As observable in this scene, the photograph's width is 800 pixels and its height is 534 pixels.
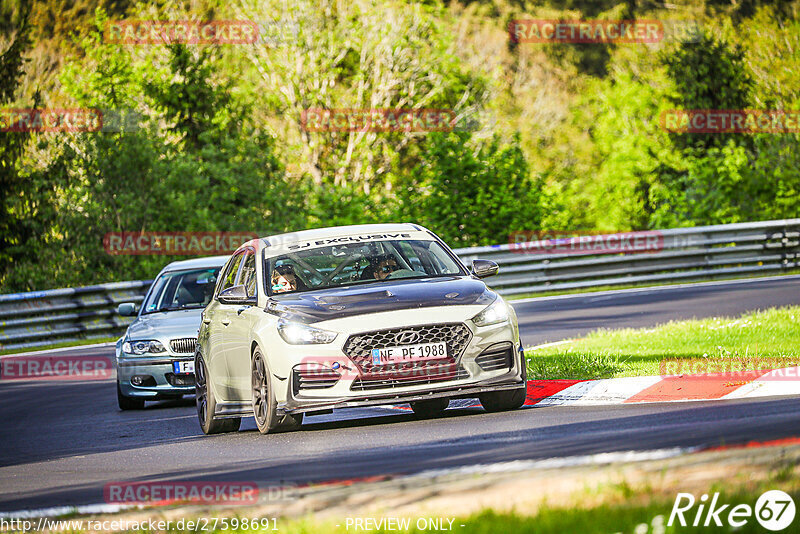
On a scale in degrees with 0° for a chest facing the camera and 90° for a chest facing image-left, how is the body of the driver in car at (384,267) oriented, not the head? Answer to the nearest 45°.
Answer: approximately 315°

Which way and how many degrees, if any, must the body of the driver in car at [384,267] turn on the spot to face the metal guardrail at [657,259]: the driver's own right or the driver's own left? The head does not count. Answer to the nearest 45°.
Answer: approximately 135° to the driver's own left

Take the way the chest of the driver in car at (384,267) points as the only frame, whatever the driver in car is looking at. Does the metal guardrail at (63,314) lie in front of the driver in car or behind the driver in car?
behind

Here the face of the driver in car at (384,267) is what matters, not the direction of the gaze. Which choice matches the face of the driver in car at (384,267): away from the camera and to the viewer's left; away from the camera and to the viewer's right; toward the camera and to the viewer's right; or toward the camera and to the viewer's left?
toward the camera and to the viewer's right

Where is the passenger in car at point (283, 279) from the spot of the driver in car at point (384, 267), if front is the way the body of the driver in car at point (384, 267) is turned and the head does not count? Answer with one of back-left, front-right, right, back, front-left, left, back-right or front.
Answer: back-right
